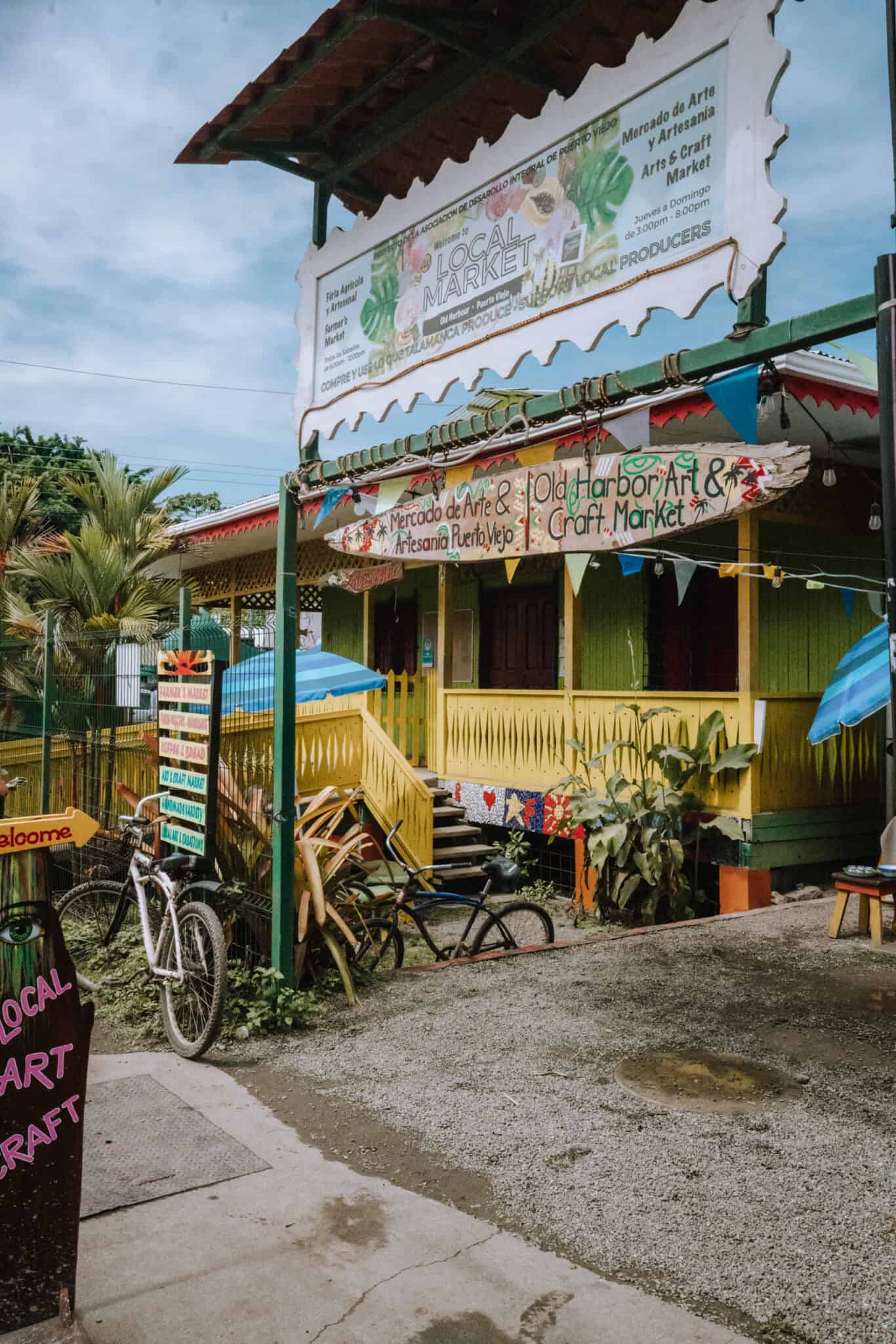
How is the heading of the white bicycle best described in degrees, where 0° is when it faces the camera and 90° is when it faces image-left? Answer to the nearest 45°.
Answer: approximately 135°

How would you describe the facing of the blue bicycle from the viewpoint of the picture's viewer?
facing to the left of the viewer

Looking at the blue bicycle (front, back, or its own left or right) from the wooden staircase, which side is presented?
right

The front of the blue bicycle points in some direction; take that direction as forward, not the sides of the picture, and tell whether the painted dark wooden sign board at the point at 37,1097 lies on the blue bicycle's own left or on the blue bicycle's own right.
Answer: on the blue bicycle's own left

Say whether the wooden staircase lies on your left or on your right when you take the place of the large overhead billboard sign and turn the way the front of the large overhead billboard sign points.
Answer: on your right

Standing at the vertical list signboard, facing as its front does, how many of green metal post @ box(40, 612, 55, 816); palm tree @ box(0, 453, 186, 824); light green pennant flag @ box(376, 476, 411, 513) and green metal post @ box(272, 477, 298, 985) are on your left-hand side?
2

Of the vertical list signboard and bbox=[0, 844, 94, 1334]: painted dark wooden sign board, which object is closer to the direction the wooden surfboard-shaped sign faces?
the painted dark wooden sign board

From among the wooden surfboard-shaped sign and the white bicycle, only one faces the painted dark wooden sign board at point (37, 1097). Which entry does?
the wooden surfboard-shaped sign

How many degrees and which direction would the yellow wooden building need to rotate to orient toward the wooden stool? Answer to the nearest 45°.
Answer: approximately 45° to its left
